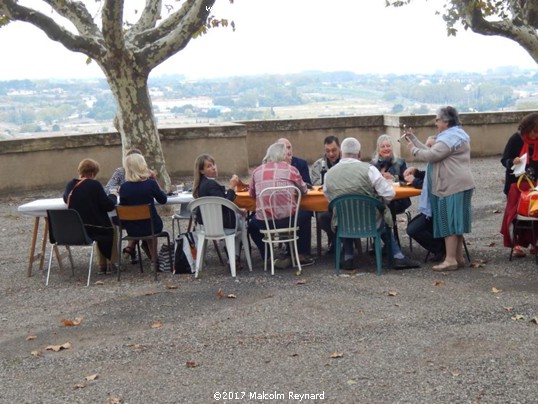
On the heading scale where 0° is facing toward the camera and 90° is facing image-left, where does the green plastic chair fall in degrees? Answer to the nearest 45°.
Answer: approximately 180°

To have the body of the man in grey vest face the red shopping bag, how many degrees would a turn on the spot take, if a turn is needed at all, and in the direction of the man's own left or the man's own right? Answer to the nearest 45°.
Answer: approximately 90° to the man's own right

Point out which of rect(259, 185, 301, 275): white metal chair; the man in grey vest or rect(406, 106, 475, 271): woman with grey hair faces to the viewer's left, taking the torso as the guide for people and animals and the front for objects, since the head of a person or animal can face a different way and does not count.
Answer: the woman with grey hair

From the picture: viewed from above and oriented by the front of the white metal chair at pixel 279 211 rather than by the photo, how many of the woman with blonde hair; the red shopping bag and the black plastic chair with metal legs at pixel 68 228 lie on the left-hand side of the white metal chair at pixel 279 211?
2

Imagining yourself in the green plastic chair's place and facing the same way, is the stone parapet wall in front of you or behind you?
in front

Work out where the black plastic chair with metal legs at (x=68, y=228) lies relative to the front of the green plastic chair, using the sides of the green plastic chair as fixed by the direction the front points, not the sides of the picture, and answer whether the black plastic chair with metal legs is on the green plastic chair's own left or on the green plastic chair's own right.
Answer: on the green plastic chair's own left

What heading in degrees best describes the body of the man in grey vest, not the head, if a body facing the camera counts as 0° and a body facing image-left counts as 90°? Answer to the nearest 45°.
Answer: approximately 180°

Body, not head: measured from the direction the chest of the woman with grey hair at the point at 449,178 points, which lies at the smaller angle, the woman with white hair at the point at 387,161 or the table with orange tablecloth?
the table with orange tablecloth

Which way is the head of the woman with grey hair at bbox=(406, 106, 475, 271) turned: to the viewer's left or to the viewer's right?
to the viewer's left

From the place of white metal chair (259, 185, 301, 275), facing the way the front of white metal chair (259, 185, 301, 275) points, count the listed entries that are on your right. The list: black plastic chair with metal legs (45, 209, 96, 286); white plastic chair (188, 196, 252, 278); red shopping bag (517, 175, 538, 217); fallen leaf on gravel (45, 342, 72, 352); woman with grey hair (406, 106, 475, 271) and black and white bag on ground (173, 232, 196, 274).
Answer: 2

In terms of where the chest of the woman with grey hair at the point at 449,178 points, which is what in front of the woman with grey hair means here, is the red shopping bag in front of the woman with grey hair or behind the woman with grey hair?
behind

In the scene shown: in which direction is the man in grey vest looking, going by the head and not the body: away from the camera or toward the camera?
away from the camera

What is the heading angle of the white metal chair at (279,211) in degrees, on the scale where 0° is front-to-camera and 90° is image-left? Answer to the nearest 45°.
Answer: approximately 180°

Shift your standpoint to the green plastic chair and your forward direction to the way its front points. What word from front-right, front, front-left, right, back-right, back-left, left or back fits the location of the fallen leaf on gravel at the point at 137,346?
back-left

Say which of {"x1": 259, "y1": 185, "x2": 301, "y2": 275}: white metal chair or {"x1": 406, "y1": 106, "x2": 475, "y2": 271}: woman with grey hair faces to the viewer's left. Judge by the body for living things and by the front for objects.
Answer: the woman with grey hair

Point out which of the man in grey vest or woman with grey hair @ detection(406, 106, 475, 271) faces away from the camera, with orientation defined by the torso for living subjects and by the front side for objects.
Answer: the man in grey vest

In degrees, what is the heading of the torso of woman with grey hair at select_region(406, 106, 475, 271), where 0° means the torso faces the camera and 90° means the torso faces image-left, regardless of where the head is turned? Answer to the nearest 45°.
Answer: approximately 90°

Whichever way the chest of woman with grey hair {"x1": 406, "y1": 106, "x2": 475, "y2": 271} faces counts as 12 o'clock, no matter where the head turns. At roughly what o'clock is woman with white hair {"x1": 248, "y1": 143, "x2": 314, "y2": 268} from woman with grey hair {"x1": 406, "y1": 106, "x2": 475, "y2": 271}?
woman with white hair {"x1": 248, "y1": 143, "x2": 314, "y2": 268} is roughly at 12 o'clock from woman with grey hair {"x1": 406, "y1": 106, "x2": 475, "y2": 271}.

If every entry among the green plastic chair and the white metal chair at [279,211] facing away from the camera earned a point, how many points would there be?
2
